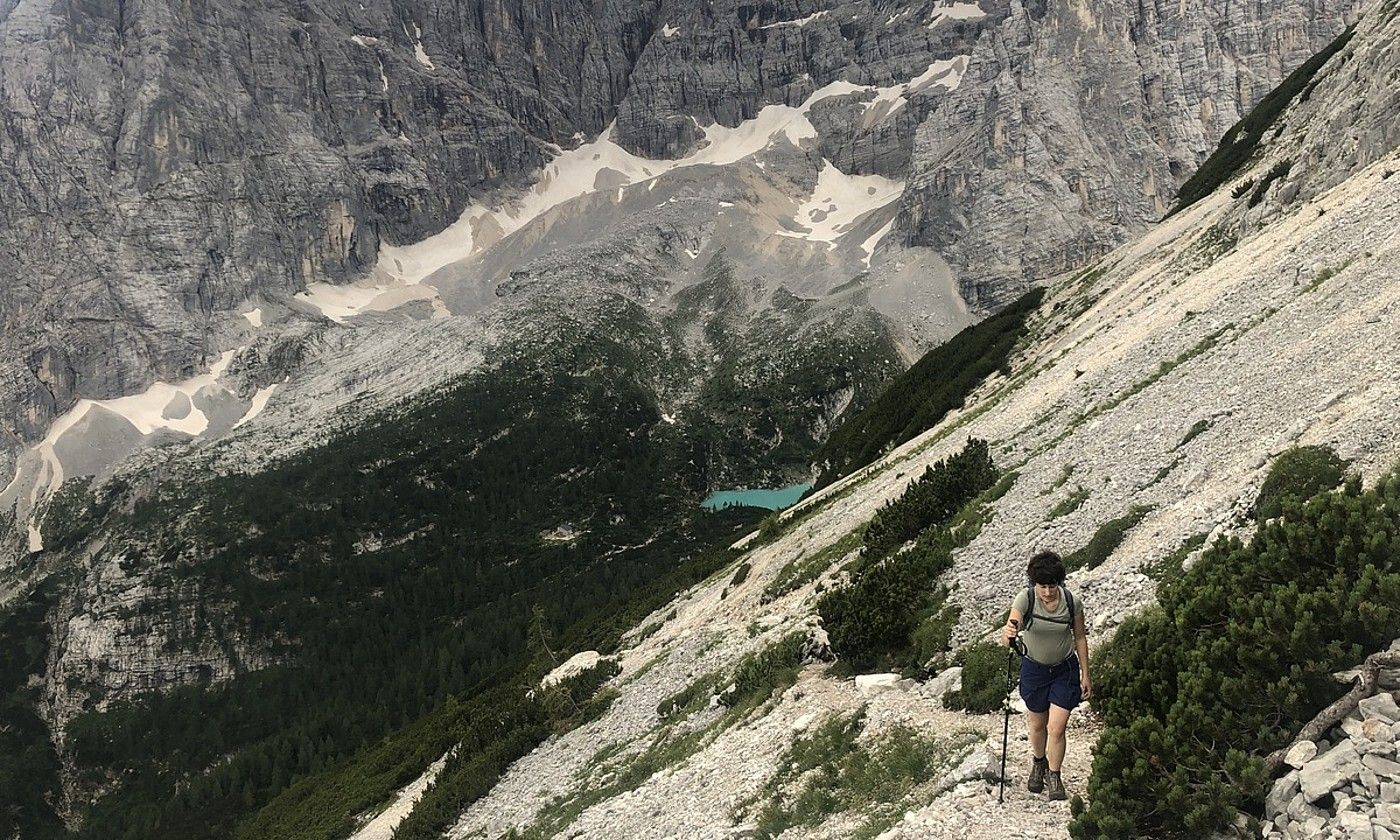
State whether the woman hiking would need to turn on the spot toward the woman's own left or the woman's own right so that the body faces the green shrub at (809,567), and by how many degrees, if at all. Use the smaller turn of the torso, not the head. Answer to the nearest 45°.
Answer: approximately 180°

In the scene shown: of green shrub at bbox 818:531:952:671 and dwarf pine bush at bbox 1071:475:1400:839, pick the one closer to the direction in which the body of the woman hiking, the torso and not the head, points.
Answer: the dwarf pine bush

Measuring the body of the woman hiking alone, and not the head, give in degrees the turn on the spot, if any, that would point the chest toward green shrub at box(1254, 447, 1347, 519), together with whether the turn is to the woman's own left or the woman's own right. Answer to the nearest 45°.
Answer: approximately 135° to the woman's own left

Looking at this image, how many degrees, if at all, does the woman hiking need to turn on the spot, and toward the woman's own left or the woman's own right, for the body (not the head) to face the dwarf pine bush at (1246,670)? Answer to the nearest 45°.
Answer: approximately 45° to the woman's own left

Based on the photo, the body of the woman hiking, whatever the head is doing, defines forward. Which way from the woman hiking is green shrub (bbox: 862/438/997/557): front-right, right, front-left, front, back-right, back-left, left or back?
back

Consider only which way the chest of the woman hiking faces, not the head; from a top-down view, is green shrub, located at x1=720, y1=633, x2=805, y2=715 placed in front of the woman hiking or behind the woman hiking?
behind

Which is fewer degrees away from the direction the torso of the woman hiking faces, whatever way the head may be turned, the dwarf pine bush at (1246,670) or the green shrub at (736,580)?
the dwarf pine bush

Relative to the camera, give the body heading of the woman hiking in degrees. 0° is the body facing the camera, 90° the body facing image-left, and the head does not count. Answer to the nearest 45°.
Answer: approximately 0°

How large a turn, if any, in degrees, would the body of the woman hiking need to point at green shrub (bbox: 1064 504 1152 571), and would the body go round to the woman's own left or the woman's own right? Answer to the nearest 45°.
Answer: approximately 180°
